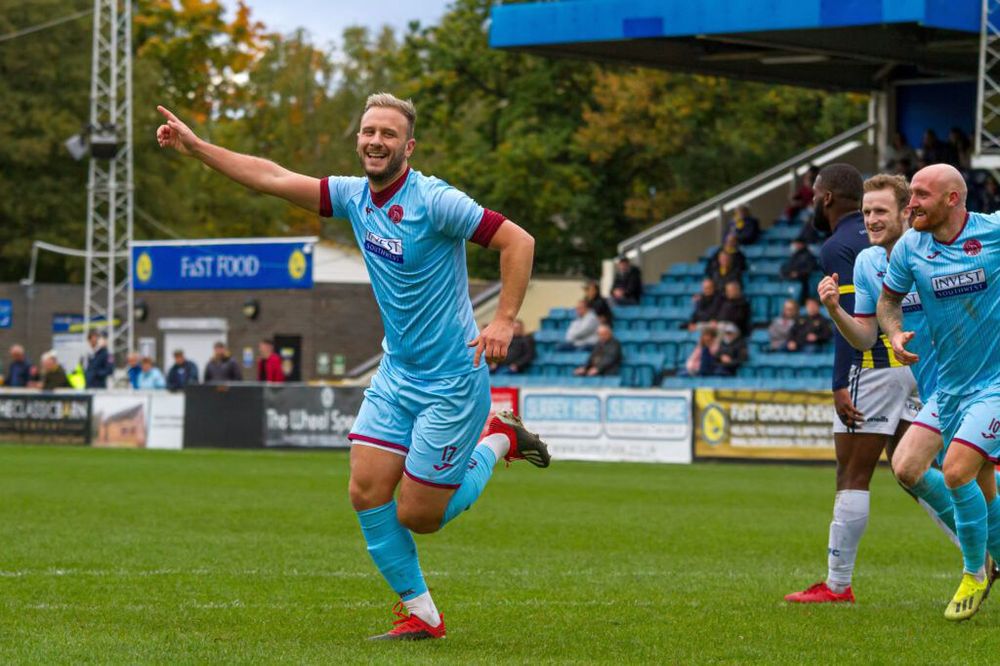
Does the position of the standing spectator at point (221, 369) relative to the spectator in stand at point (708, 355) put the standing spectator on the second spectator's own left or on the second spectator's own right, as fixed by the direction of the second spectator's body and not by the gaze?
on the second spectator's own right

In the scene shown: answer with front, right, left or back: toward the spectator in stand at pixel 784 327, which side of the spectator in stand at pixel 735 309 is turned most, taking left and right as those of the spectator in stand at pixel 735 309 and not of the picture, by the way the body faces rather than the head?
left

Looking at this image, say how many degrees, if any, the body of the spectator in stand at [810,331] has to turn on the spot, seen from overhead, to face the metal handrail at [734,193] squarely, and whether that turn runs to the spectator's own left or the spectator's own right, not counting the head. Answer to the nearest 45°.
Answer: approximately 135° to the spectator's own right

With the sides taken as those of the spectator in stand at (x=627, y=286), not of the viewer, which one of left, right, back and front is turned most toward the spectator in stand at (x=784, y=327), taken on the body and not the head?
left

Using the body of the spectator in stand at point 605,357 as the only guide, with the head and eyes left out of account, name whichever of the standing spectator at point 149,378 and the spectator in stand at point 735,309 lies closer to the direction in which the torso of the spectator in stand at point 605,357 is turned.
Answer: the standing spectator

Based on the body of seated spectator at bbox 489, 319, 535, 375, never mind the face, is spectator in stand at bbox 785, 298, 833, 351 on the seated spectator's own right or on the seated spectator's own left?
on the seated spectator's own left

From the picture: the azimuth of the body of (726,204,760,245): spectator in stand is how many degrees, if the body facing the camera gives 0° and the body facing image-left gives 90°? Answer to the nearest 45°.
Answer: approximately 45°
